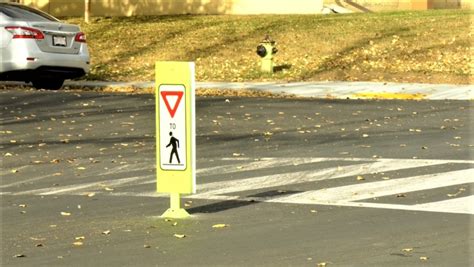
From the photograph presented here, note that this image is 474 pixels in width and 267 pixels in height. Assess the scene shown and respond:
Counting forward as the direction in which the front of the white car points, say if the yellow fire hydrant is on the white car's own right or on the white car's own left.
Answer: on the white car's own right

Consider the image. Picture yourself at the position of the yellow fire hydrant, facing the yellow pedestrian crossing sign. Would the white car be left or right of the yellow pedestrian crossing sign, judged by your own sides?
right

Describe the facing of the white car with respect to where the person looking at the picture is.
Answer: facing away from the viewer and to the left of the viewer

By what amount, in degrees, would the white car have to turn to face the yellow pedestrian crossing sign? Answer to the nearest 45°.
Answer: approximately 135° to its left
